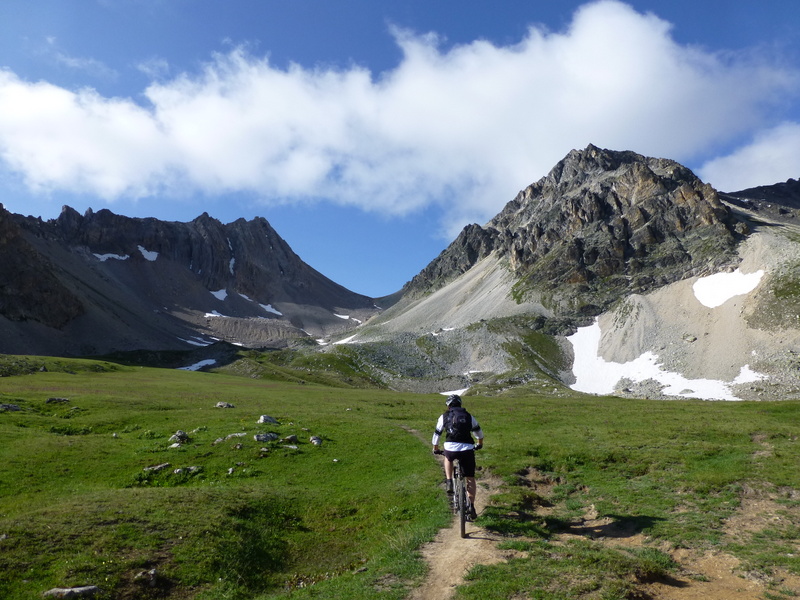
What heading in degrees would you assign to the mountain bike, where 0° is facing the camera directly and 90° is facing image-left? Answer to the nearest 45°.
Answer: approximately 180°

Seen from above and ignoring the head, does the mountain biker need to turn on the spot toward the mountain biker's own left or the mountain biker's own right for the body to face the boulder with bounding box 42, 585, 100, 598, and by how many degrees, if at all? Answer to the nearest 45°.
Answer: approximately 135° to the mountain biker's own left

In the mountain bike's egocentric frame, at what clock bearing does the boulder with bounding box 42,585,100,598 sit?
The boulder is roughly at 8 o'clock from the mountain bike.

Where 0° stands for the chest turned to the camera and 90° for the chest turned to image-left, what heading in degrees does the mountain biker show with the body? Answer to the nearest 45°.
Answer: approximately 180°
